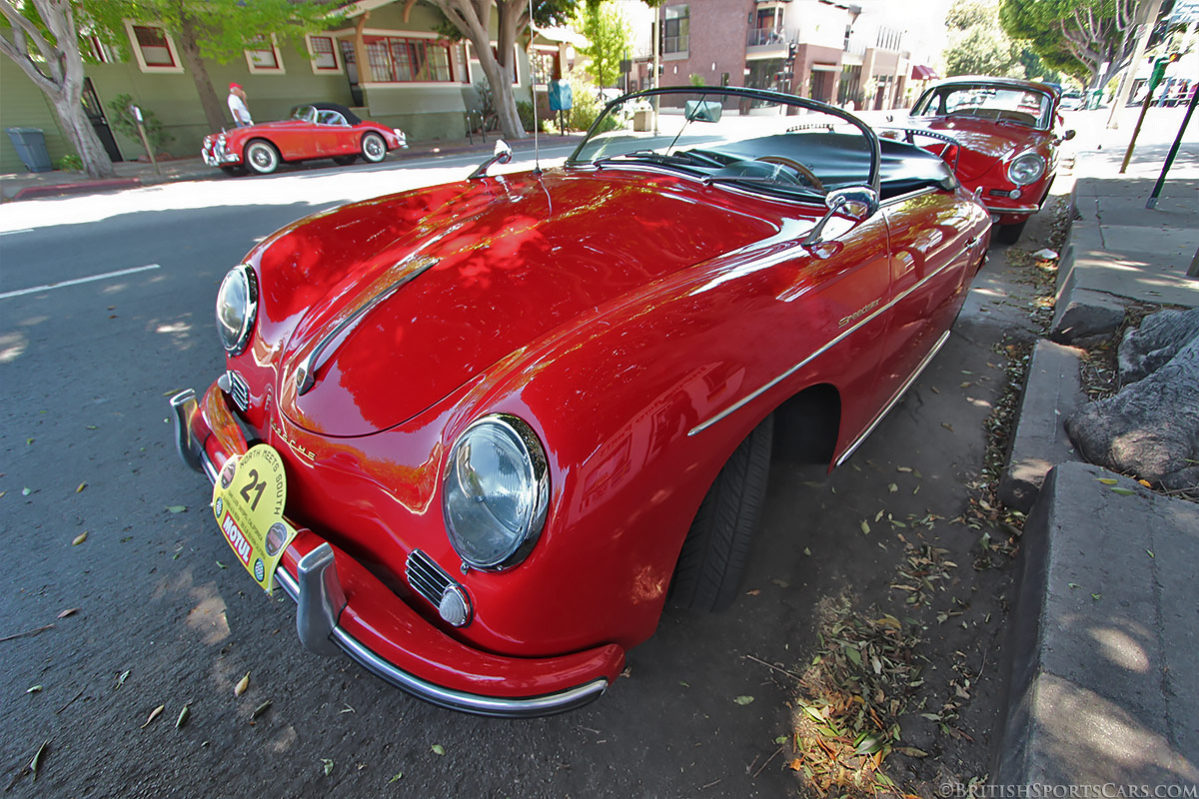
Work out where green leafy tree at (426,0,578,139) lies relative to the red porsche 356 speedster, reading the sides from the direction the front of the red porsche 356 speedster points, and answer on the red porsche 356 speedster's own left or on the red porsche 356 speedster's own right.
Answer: on the red porsche 356 speedster's own right

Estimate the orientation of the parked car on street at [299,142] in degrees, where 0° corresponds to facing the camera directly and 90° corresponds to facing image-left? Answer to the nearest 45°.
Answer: approximately 45°

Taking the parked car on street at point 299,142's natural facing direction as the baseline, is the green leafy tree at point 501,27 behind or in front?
behind

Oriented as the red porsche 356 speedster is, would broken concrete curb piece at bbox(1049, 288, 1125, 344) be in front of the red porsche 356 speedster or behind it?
behind

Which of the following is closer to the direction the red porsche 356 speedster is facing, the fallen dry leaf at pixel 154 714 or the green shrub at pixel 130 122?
the fallen dry leaf

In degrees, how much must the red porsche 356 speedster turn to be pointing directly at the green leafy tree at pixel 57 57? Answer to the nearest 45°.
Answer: approximately 90° to its right

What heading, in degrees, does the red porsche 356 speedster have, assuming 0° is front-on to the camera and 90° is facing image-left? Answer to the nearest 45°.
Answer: approximately 45°

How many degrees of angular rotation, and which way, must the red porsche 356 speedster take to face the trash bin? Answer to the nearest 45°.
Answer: approximately 90° to its right

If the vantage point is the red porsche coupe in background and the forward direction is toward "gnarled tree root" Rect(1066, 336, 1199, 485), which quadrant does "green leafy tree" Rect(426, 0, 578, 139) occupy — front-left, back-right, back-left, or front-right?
back-right

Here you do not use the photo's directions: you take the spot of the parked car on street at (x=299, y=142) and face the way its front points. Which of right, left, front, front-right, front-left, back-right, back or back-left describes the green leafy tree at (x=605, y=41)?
back

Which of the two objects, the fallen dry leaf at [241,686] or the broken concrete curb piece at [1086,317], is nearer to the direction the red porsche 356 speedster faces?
the fallen dry leaf
